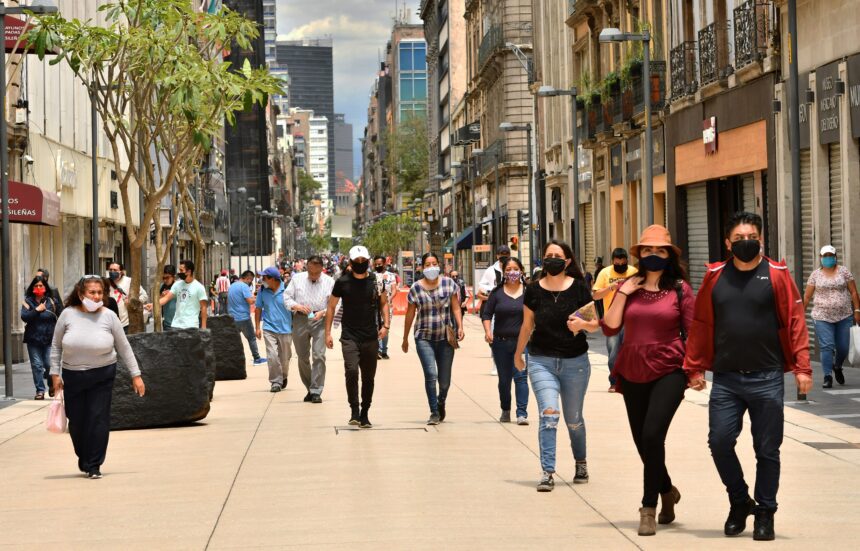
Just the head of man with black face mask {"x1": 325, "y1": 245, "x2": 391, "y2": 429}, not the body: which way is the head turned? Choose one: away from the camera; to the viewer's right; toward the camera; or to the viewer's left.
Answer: toward the camera

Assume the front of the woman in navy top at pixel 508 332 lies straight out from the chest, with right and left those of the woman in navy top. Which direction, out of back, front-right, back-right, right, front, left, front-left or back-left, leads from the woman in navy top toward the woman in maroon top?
front

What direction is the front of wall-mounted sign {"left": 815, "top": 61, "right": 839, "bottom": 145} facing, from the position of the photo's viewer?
facing the viewer and to the left of the viewer

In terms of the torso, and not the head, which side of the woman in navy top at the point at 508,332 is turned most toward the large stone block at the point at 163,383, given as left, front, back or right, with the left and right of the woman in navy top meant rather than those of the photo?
right

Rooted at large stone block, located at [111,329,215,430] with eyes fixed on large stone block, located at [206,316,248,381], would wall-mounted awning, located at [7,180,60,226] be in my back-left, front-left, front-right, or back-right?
front-left

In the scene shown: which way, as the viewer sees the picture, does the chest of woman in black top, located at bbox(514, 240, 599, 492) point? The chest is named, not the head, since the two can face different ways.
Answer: toward the camera

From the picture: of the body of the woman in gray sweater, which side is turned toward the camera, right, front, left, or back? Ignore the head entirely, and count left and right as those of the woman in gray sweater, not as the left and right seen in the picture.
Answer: front

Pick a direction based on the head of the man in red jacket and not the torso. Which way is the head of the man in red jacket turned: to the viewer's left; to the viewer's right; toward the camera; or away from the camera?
toward the camera

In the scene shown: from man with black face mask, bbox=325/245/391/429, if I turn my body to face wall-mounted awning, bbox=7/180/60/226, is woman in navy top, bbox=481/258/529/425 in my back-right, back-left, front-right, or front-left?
back-right

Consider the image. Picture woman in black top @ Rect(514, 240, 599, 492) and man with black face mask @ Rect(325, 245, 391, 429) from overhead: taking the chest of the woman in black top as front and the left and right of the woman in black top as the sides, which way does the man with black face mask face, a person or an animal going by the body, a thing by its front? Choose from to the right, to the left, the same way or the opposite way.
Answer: the same way

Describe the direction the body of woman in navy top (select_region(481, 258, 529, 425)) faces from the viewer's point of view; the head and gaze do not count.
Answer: toward the camera

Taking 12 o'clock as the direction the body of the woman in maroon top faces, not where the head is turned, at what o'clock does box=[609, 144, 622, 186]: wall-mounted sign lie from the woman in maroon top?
The wall-mounted sign is roughly at 6 o'clock from the woman in maroon top.

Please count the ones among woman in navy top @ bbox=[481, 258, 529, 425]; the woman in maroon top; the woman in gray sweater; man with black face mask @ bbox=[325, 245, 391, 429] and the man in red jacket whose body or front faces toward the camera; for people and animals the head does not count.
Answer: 5
